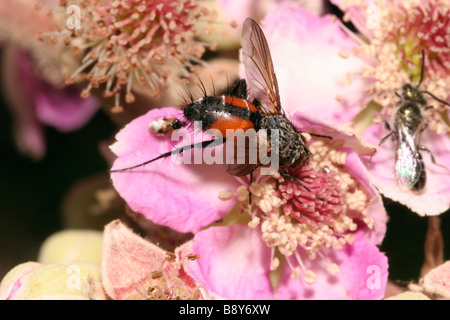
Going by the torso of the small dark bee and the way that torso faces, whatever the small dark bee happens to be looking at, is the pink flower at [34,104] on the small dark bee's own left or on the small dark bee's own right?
on the small dark bee's own left

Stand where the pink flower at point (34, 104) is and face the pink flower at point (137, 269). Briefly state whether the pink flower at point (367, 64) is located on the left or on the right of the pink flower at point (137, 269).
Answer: left

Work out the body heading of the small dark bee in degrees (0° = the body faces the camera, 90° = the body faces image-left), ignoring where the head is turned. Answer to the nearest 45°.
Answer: approximately 180°

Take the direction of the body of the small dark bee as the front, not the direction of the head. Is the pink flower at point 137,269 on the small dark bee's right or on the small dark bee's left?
on the small dark bee's left
